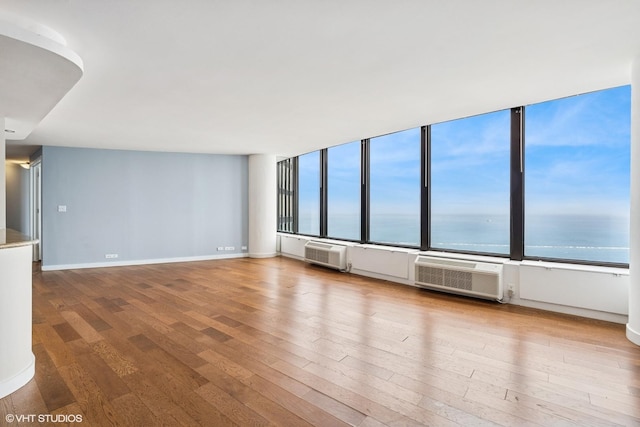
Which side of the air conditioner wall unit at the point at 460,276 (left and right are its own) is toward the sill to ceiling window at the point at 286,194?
right

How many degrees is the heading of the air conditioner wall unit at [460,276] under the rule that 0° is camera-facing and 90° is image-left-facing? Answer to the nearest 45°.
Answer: approximately 45°

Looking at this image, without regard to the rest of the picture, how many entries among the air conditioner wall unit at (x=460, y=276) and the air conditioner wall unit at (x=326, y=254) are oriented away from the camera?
0

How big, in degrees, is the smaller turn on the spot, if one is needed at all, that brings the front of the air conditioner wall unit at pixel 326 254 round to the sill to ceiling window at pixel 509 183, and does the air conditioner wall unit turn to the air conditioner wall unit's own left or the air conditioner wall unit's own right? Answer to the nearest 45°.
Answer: approximately 90° to the air conditioner wall unit's own left

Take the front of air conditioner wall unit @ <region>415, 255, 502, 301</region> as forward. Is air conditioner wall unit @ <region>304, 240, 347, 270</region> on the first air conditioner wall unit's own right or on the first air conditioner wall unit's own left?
on the first air conditioner wall unit's own right

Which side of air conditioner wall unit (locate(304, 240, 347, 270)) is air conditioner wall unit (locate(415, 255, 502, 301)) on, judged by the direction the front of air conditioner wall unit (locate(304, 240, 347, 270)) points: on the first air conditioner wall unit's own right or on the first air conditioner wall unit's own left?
on the first air conditioner wall unit's own left

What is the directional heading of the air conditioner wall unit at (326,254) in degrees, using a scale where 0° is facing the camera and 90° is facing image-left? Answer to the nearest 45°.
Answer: approximately 45°

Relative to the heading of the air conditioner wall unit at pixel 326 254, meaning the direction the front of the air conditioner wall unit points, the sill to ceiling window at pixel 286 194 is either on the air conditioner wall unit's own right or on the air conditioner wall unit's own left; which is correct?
on the air conditioner wall unit's own right
